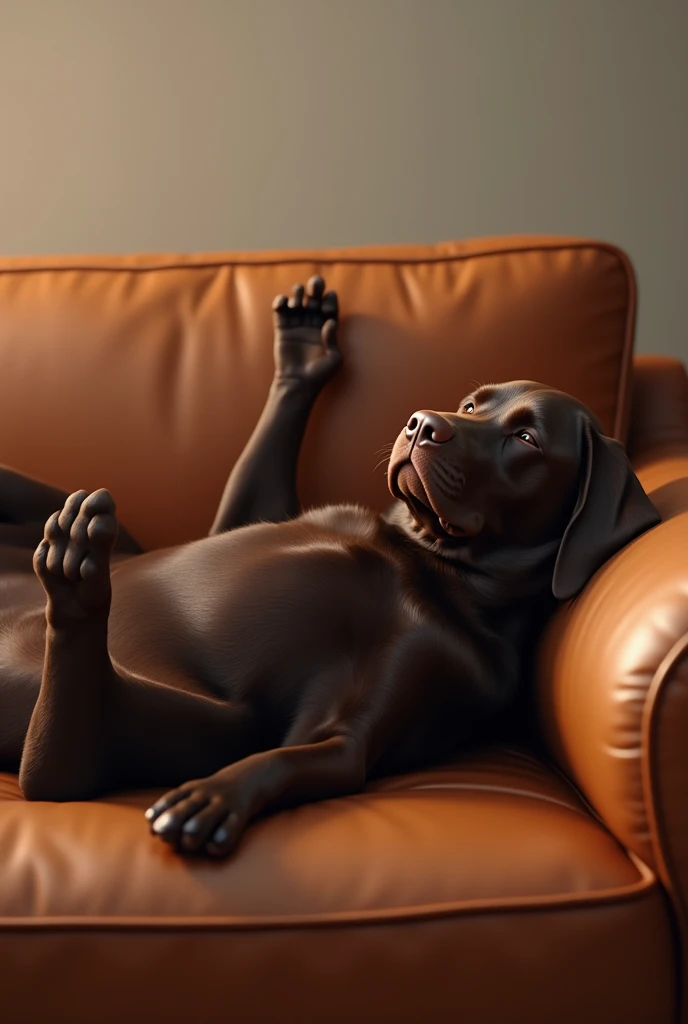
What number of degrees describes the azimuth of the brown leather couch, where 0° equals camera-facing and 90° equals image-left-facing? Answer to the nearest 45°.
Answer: approximately 0°
